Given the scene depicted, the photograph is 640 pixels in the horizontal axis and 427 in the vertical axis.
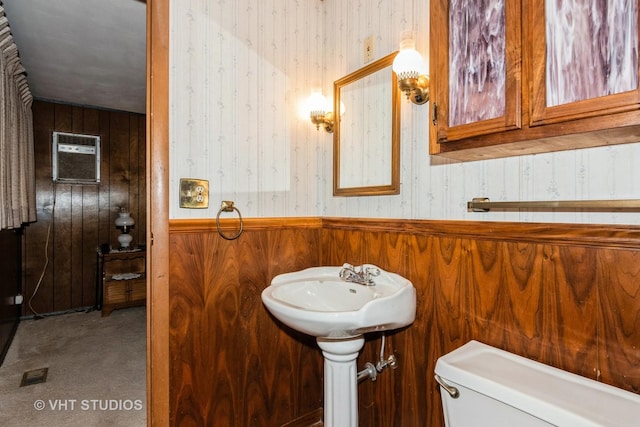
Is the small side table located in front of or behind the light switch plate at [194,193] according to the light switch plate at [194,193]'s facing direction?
behind

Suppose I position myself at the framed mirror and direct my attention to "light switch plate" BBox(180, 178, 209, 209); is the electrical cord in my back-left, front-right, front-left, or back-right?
front-right

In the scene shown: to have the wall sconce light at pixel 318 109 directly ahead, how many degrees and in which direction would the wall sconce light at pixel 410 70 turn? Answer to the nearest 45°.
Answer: approximately 90° to its right

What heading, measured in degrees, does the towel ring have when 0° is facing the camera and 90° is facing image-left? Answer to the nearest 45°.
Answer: approximately 0°

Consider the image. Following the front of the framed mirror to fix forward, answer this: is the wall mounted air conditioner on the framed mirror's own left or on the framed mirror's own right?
on the framed mirror's own right

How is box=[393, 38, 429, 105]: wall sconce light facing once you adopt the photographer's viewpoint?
facing the viewer and to the left of the viewer

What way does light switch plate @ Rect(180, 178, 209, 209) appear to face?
toward the camera

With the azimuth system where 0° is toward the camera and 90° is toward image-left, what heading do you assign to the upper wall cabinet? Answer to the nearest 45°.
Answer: approximately 45°

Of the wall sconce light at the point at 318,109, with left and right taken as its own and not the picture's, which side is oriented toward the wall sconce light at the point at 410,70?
left

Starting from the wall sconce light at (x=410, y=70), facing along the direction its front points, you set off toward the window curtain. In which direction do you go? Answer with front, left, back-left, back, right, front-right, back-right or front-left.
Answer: front-right

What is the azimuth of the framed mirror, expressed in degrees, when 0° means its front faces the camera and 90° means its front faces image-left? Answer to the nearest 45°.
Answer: approximately 45°

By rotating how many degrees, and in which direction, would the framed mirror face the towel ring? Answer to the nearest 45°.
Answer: approximately 45° to its right

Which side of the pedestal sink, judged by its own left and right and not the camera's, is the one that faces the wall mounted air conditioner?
right

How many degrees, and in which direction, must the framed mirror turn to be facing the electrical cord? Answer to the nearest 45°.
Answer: approximately 90° to its right

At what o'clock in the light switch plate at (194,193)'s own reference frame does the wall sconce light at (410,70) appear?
The wall sconce light is roughly at 10 o'clock from the light switch plate.

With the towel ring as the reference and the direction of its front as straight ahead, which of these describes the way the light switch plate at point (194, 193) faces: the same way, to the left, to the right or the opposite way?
the same way

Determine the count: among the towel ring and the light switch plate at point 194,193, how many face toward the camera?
2
